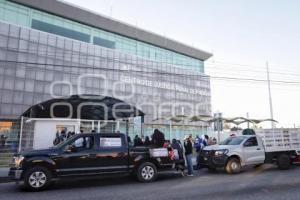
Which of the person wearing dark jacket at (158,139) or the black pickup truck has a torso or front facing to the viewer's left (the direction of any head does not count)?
the black pickup truck

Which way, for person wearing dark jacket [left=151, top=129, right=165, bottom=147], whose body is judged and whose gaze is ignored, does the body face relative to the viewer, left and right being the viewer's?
facing away from the viewer

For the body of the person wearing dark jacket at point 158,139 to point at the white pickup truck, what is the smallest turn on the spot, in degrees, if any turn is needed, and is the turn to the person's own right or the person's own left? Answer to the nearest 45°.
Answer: approximately 45° to the person's own right

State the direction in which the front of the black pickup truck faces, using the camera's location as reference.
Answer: facing to the left of the viewer

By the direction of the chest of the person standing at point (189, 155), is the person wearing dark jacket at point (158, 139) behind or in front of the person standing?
in front

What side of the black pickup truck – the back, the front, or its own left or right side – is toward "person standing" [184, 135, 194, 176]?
back

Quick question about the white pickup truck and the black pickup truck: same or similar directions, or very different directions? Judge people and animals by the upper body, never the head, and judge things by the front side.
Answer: same or similar directions

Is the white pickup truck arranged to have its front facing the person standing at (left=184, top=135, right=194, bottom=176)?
yes

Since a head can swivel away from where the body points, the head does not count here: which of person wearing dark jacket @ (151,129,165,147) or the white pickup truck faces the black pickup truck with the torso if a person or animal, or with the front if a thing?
the white pickup truck
